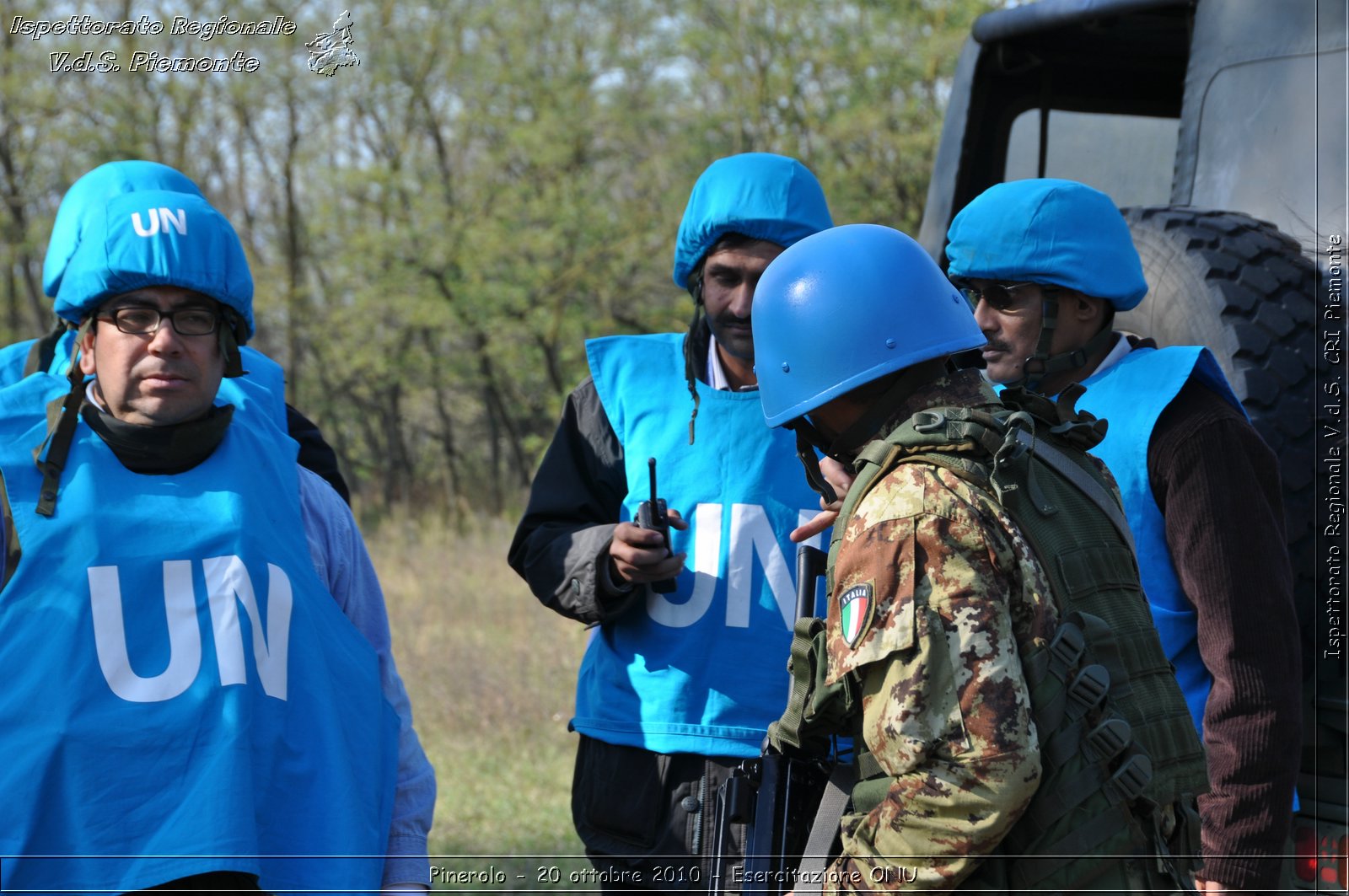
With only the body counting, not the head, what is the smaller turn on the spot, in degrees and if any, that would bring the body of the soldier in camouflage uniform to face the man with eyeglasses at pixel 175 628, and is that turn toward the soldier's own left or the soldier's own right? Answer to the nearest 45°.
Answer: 0° — they already face them

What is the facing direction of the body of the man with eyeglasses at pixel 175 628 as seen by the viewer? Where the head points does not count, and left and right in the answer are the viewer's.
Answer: facing the viewer

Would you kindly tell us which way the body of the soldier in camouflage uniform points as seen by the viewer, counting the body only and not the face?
to the viewer's left

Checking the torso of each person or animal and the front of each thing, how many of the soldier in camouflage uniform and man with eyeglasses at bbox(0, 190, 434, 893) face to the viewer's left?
1

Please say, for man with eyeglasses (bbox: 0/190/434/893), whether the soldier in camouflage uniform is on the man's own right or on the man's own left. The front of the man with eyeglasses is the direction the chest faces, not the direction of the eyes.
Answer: on the man's own left

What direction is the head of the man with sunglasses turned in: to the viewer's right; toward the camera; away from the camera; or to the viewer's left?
to the viewer's left

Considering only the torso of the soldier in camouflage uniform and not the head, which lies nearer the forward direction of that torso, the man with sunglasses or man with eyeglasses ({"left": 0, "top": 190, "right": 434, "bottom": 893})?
the man with eyeglasses

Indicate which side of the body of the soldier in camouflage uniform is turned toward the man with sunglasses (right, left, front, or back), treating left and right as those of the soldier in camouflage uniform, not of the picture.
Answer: right

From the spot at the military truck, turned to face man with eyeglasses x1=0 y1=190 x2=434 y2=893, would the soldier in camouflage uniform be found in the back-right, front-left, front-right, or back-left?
front-left

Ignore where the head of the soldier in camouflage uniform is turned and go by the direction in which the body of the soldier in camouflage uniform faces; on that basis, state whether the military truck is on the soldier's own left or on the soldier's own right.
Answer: on the soldier's own right
